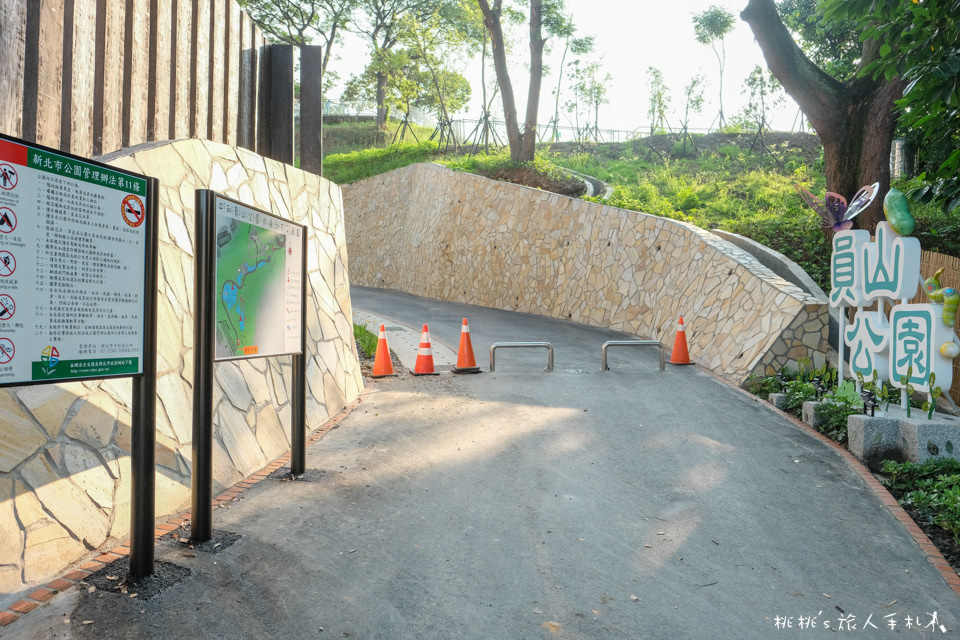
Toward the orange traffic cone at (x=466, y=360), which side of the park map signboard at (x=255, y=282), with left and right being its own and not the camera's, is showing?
left

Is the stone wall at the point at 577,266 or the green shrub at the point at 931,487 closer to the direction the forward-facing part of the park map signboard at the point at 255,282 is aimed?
the green shrub

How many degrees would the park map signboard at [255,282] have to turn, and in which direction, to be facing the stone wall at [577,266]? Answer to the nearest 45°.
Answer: approximately 90° to its left

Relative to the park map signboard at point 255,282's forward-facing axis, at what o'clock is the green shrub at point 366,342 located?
The green shrub is roughly at 8 o'clock from the park map signboard.

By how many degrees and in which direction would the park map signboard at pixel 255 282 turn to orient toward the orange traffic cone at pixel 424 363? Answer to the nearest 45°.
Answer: approximately 90° to its left

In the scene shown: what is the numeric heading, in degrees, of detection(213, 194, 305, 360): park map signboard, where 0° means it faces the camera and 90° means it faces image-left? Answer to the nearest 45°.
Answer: approximately 315°

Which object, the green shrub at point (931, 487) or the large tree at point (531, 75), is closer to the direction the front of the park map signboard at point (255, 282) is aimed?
the green shrub

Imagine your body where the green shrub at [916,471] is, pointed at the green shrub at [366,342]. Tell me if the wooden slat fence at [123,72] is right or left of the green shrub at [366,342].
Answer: left
